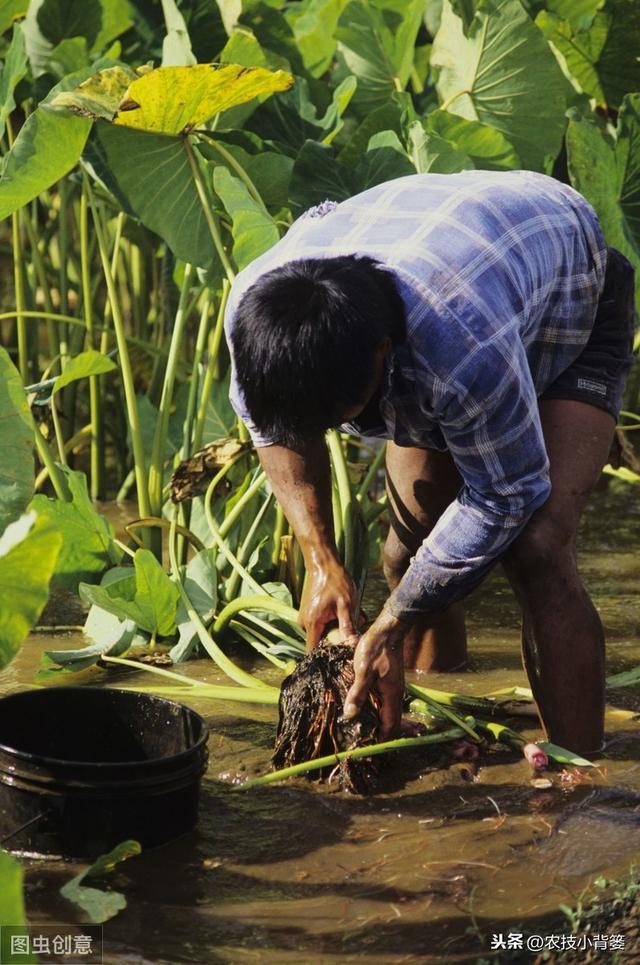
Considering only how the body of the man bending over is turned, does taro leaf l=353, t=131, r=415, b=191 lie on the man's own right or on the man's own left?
on the man's own right

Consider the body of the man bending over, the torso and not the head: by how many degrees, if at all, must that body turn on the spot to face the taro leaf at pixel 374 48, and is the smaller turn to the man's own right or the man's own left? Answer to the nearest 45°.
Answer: approximately 135° to the man's own right

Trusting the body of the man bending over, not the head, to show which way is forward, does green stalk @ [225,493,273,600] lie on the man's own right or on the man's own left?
on the man's own right

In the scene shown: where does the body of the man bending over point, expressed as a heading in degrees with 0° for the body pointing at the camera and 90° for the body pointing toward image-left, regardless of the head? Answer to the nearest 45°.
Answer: approximately 45°

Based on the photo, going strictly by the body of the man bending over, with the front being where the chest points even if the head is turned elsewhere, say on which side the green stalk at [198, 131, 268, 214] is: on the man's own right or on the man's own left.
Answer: on the man's own right

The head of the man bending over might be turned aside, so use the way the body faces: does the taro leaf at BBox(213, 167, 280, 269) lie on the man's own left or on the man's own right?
on the man's own right

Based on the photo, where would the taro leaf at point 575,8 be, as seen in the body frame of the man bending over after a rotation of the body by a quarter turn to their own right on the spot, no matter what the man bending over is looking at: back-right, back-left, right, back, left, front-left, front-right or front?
front-right
